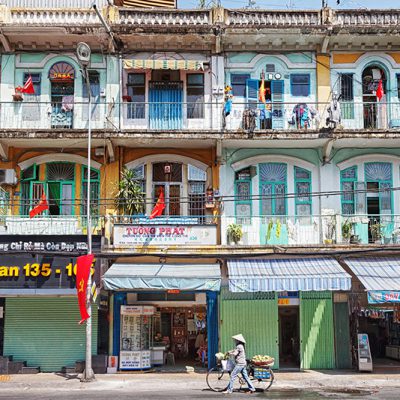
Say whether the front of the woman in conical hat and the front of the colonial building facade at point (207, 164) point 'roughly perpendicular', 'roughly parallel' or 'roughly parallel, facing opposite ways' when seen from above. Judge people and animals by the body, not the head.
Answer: roughly perpendicular

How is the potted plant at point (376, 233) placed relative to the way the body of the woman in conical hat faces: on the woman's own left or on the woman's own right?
on the woman's own right

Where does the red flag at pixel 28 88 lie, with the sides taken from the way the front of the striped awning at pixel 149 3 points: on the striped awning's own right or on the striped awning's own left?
on the striped awning's own right

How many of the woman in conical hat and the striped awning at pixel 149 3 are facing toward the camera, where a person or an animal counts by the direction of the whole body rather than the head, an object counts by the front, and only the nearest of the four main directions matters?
1

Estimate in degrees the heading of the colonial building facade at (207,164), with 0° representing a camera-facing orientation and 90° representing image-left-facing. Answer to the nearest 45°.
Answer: approximately 0°

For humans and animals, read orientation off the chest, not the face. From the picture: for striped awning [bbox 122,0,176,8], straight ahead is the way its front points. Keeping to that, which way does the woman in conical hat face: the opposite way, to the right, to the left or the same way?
to the right

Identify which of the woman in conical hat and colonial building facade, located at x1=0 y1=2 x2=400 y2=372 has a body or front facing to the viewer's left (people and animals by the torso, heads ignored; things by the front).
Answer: the woman in conical hat

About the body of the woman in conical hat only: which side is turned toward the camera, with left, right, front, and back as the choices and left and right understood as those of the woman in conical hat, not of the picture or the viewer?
left
